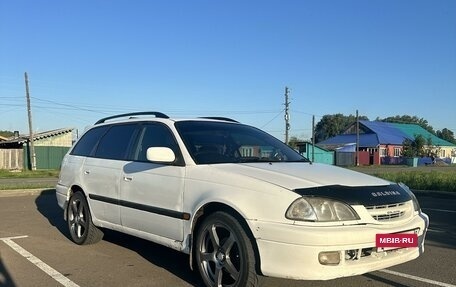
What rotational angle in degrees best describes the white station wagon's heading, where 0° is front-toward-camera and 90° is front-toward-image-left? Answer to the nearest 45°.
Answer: approximately 315°
